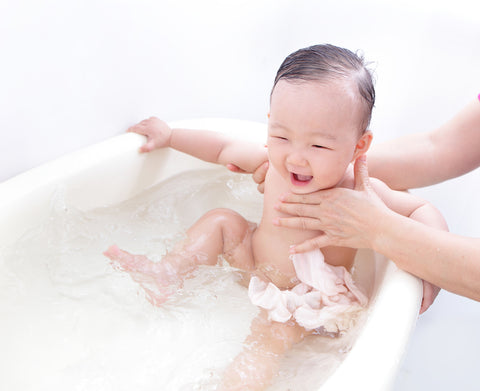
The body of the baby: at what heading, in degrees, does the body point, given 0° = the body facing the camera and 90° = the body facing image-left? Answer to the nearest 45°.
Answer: approximately 45°

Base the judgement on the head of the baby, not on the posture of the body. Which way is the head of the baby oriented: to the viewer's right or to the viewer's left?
to the viewer's left
